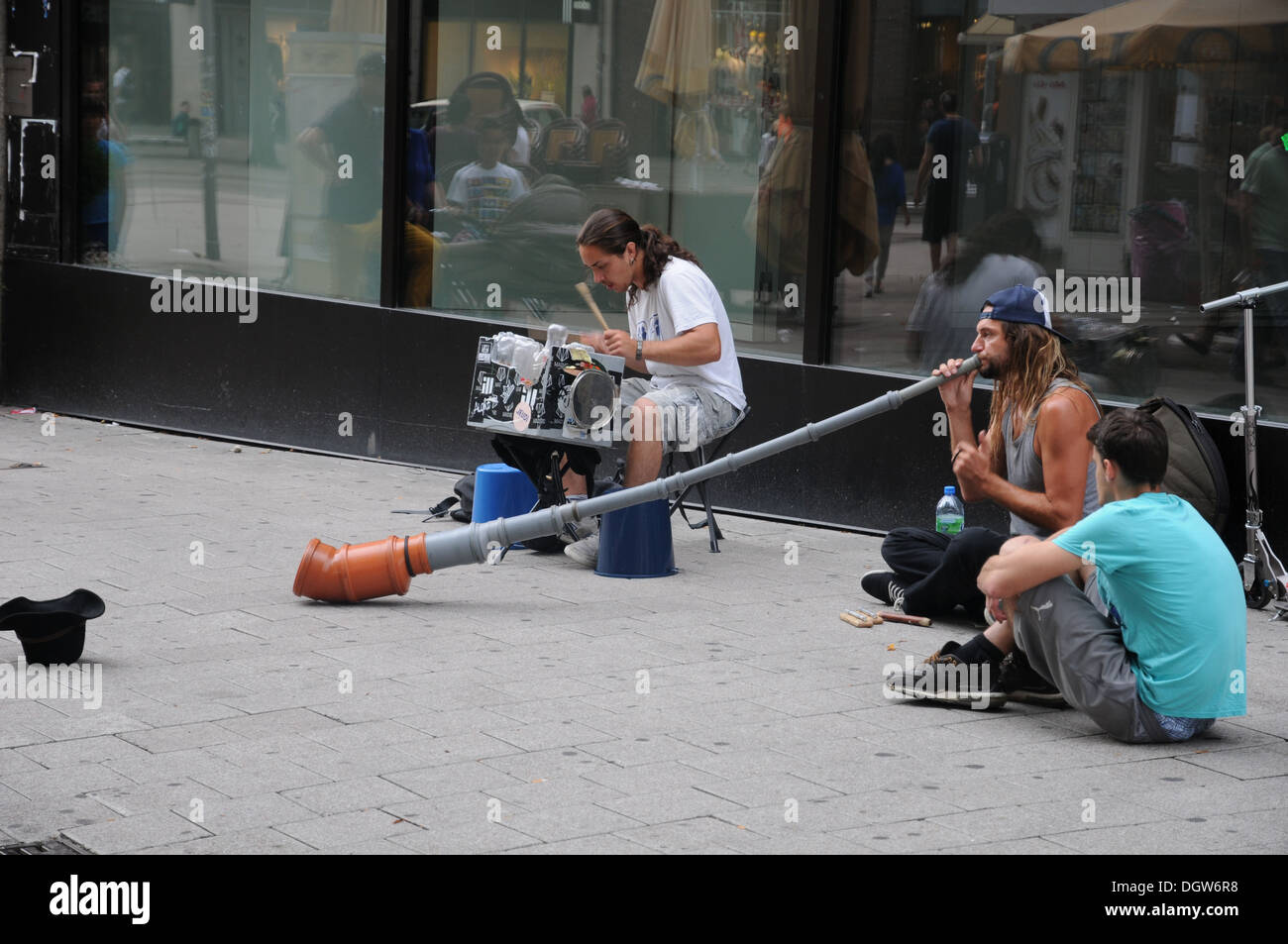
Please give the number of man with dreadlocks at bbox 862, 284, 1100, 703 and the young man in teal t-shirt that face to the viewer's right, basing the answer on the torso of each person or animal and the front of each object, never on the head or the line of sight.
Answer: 0

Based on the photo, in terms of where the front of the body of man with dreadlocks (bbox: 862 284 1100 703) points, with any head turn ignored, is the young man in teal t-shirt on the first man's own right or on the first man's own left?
on the first man's own left

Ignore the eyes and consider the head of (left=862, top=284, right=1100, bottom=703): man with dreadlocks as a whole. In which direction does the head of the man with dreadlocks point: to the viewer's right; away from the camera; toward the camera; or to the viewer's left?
to the viewer's left

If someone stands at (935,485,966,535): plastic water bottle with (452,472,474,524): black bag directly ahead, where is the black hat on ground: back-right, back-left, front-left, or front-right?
front-left

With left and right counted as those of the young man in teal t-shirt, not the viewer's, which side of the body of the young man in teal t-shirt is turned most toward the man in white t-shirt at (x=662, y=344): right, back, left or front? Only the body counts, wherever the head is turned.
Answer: front

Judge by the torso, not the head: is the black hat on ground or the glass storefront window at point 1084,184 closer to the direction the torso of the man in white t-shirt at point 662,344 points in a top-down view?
the black hat on ground

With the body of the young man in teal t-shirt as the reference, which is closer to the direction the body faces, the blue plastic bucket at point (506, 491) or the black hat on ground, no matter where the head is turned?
the blue plastic bucket

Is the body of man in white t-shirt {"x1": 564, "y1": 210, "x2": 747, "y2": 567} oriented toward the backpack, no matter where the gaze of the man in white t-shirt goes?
no

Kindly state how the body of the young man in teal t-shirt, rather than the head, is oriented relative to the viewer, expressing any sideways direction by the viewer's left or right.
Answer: facing away from the viewer and to the left of the viewer

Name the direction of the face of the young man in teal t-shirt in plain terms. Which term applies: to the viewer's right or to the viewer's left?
to the viewer's left

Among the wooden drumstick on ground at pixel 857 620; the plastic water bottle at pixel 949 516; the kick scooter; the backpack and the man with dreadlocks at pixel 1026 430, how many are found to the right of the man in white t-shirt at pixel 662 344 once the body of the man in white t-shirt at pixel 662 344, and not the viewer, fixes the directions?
0

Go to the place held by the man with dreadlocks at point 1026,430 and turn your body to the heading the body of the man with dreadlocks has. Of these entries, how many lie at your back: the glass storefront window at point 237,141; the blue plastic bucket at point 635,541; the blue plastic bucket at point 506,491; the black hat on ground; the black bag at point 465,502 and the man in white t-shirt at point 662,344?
0

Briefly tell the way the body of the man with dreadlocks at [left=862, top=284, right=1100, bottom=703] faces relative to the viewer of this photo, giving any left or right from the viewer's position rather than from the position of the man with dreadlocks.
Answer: facing to the left of the viewer

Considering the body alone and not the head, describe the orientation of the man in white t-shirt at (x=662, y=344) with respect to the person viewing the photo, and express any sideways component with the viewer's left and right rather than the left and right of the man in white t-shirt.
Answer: facing the viewer and to the left of the viewer
